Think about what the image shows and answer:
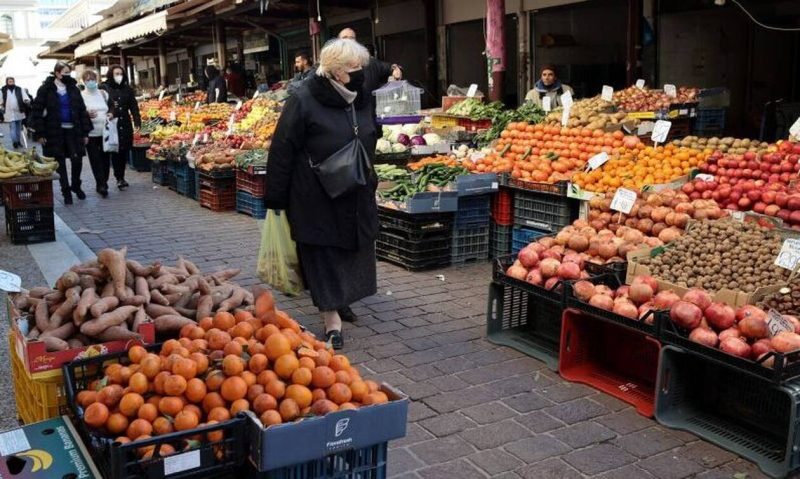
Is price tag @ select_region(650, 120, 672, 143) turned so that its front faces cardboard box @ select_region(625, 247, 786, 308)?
yes

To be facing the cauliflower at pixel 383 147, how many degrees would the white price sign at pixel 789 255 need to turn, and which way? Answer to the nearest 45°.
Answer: approximately 135° to its right

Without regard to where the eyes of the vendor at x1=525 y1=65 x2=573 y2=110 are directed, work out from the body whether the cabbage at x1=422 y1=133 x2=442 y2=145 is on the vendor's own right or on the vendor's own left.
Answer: on the vendor's own right

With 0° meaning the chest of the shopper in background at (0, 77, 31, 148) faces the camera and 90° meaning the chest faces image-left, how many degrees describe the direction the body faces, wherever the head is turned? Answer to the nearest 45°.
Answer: approximately 0°

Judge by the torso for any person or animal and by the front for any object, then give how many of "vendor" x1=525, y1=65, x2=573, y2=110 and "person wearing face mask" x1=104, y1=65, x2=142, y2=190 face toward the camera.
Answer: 2

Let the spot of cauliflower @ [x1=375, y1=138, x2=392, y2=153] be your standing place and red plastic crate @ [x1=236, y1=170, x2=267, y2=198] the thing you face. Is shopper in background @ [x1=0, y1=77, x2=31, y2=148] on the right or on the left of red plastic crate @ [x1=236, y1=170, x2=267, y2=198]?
right

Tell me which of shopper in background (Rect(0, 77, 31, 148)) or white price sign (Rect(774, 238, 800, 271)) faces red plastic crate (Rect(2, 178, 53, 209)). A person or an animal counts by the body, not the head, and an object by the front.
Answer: the shopper in background

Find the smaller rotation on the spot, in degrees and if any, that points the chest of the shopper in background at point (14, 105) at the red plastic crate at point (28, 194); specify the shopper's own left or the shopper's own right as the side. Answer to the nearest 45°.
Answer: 0° — they already face it

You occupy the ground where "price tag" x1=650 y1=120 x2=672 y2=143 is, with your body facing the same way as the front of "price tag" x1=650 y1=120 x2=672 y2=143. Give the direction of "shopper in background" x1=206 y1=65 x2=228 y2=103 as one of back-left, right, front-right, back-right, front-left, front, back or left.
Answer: back-right
